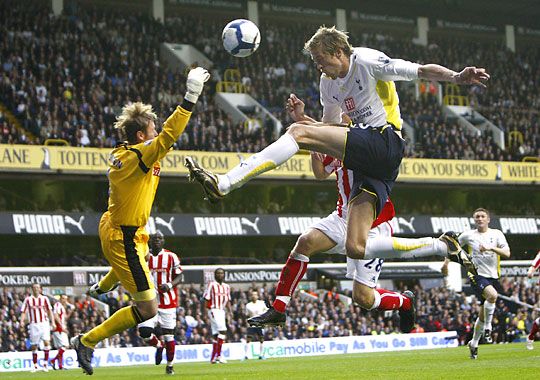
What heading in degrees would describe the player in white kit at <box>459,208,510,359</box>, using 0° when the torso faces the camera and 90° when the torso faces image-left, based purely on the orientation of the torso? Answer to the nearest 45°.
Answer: approximately 0°

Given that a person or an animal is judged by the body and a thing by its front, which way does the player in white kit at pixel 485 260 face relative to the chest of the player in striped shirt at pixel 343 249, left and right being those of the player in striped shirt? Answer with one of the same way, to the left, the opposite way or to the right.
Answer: to the left

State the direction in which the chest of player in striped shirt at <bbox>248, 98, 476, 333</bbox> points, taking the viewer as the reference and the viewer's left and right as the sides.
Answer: facing to the left of the viewer

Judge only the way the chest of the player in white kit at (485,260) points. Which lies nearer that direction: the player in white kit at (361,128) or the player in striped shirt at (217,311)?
the player in white kit

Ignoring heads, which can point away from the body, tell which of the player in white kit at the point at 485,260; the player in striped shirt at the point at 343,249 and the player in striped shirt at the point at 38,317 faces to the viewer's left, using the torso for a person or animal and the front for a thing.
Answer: the player in striped shirt at the point at 343,249

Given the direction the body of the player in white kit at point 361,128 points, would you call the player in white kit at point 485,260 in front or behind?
behind

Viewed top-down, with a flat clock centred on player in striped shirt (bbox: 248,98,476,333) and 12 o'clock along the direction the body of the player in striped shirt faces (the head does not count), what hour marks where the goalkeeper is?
The goalkeeper is roughly at 12 o'clock from the player in striped shirt.

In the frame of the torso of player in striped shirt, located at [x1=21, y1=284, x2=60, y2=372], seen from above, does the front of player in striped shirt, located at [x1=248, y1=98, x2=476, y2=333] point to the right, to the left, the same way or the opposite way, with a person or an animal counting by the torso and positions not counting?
to the right

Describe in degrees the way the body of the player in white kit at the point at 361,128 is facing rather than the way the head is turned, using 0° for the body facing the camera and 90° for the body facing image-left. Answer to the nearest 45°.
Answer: approximately 45°
